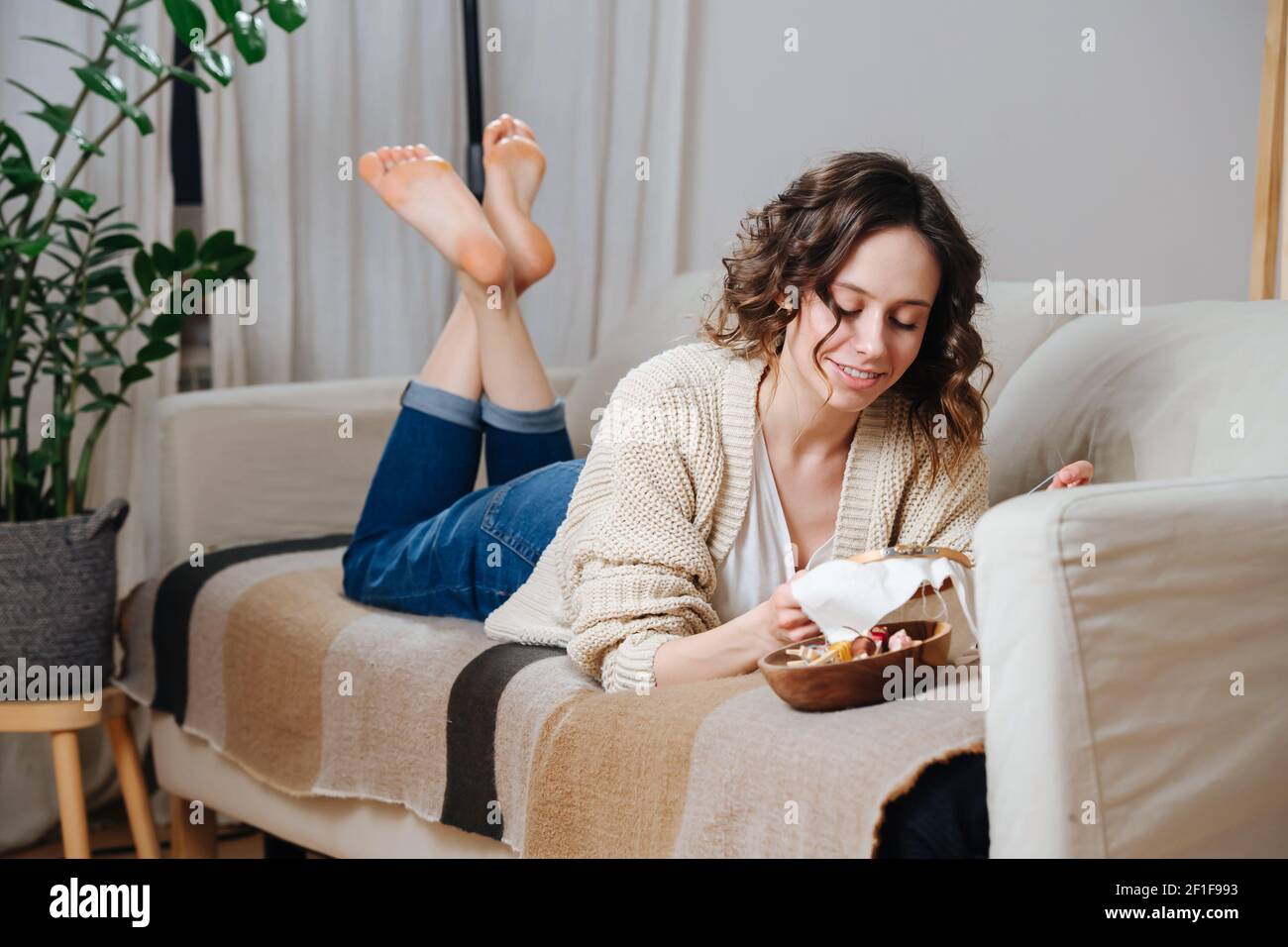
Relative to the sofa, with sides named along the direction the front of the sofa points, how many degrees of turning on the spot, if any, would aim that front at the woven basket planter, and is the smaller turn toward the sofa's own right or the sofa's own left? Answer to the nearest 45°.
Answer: approximately 90° to the sofa's own right

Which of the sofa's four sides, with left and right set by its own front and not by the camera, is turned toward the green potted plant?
right

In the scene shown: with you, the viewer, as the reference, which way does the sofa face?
facing the viewer and to the left of the viewer

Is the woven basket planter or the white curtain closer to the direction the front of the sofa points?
the woven basket planter

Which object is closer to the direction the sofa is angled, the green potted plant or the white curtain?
the green potted plant
